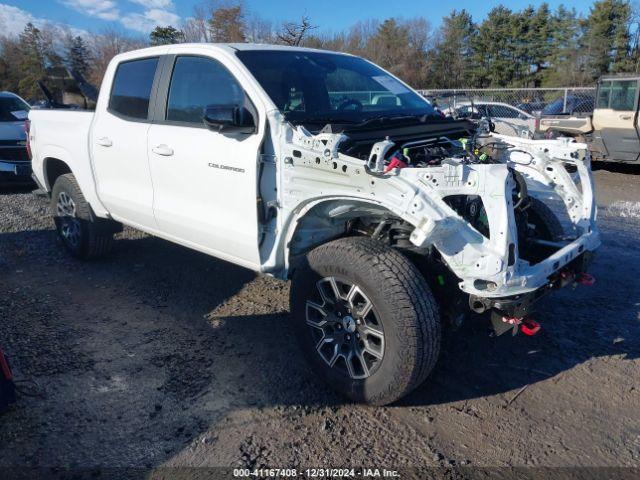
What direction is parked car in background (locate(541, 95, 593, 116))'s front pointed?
to the viewer's left

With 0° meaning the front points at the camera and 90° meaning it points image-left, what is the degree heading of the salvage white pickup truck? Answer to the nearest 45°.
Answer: approximately 315°

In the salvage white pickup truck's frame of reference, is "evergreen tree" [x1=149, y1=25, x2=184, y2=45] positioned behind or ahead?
behind

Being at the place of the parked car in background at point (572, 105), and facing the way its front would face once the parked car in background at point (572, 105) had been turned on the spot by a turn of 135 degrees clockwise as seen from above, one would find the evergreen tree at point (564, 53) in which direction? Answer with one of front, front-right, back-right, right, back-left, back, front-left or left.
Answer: front-left
